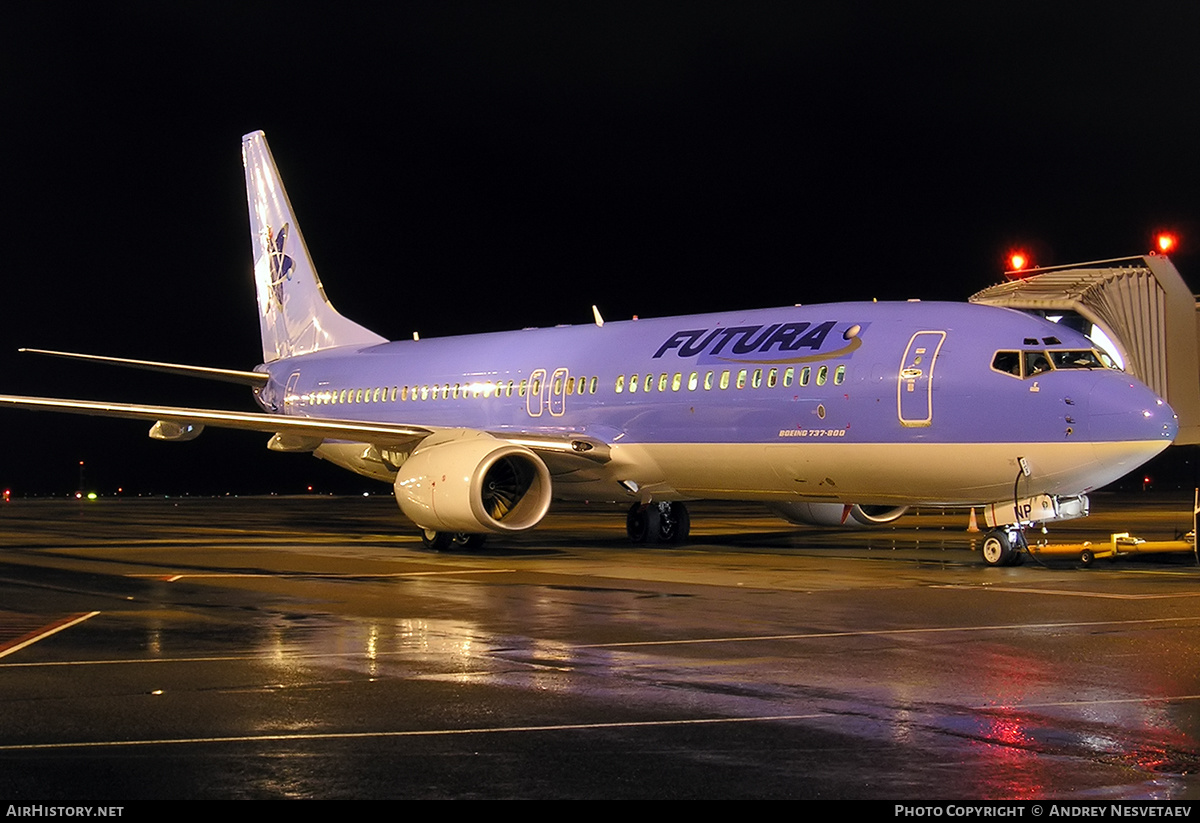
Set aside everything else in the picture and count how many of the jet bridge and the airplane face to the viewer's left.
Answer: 1

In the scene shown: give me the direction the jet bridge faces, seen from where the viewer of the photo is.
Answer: facing to the left of the viewer

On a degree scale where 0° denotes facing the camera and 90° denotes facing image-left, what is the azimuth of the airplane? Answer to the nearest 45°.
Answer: approximately 315°
